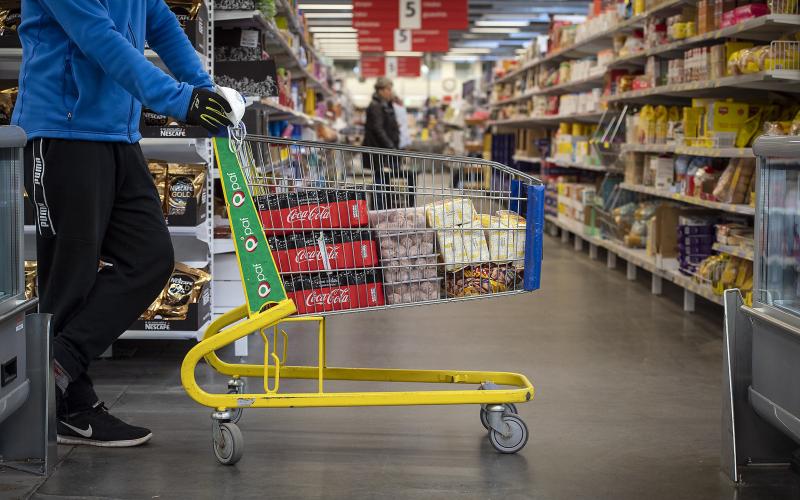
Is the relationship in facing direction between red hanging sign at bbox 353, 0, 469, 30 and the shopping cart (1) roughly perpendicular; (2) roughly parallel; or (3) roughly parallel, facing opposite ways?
roughly perpendicular

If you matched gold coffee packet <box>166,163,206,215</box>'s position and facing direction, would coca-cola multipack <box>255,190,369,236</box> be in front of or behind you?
in front

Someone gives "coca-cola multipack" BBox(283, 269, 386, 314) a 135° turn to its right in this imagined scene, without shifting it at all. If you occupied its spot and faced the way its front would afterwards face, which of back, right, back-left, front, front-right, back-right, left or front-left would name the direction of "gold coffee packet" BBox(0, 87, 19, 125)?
front

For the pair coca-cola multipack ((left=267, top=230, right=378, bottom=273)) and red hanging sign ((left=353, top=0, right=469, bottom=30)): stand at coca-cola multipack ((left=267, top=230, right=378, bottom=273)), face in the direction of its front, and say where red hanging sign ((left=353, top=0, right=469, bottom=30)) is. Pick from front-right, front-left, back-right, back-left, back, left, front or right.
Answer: back

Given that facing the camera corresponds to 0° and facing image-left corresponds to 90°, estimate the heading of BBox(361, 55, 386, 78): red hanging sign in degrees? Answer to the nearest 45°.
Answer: approximately 0°

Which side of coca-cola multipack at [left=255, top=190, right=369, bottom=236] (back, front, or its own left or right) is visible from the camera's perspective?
front

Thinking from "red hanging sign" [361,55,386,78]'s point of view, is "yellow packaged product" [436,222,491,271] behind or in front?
in front

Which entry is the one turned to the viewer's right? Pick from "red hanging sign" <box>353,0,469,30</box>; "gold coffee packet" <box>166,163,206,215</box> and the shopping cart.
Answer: the shopping cart

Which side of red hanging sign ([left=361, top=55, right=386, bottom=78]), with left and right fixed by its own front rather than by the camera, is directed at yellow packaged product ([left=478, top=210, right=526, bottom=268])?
front

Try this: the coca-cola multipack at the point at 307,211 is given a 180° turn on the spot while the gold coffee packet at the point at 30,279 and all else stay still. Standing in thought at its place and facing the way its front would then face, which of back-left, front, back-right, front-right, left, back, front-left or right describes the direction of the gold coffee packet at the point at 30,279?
front-left

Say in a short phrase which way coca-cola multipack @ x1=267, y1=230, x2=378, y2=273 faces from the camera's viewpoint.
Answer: facing the viewer

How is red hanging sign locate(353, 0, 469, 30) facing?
toward the camera

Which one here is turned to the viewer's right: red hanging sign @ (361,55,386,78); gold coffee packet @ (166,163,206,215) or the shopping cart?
the shopping cart

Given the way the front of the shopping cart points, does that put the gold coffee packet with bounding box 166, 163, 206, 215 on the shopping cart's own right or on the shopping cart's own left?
on the shopping cart's own left

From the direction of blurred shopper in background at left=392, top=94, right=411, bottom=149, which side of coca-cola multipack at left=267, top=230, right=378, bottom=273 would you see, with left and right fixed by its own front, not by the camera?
back

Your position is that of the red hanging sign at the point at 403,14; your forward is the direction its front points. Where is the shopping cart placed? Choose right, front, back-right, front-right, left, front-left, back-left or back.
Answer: front

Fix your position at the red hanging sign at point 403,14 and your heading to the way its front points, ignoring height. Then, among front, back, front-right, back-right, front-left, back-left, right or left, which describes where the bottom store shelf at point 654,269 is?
front

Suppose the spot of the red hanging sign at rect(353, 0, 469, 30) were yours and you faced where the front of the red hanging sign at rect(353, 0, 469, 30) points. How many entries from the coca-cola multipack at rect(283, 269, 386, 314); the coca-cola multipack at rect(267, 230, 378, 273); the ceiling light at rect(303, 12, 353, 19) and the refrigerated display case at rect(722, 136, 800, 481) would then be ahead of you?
3
